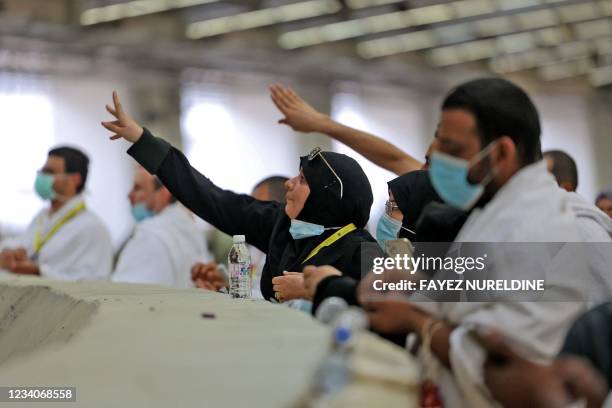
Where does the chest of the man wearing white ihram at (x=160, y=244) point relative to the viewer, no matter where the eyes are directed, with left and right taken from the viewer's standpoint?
facing to the left of the viewer

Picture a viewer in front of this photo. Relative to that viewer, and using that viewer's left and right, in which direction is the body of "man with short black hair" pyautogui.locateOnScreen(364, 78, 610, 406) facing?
facing to the left of the viewer

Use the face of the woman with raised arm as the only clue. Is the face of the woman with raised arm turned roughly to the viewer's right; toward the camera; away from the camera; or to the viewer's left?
to the viewer's left

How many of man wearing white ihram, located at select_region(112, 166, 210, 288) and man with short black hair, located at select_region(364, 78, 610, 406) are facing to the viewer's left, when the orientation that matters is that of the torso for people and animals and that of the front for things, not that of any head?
2

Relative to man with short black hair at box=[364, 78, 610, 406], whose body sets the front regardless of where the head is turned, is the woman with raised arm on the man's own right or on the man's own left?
on the man's own right

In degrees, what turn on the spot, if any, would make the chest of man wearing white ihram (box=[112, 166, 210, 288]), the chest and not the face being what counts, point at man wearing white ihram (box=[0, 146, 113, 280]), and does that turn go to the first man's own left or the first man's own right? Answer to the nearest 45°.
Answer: approximately 45° to the first man's own right
